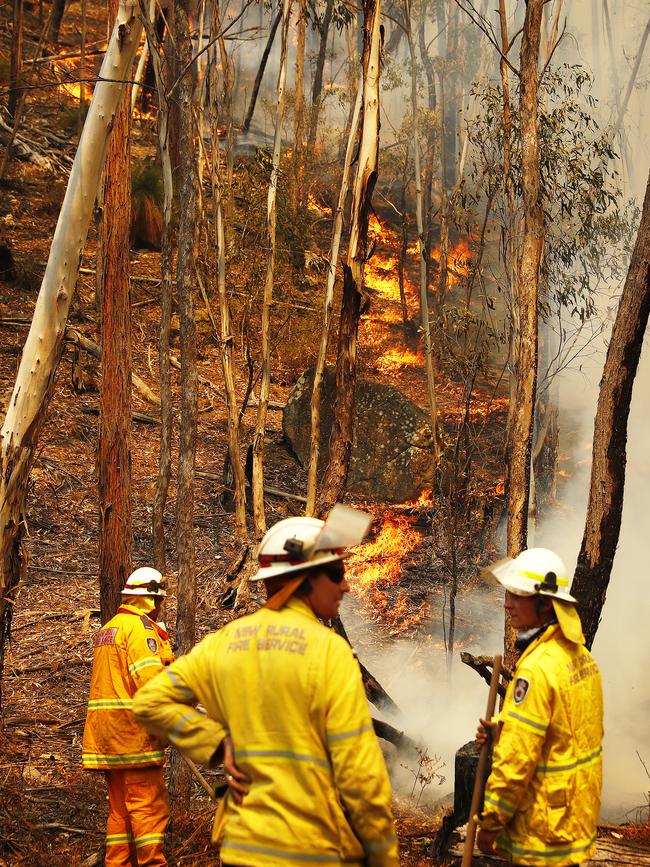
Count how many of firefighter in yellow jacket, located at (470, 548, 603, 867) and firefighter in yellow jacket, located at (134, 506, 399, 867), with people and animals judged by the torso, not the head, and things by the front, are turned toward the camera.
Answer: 0

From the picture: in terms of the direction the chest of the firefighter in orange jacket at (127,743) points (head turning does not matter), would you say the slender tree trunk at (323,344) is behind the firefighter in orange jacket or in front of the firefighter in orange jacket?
in front

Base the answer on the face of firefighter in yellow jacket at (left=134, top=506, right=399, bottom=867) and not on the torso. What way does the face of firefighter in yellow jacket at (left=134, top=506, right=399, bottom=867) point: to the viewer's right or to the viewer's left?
to the viewer's right

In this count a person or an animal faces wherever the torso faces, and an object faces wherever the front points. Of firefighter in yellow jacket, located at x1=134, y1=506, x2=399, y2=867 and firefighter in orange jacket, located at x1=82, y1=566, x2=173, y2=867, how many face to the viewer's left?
0

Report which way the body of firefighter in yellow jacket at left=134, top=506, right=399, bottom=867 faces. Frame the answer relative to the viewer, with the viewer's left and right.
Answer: facing away from the viewer and to the right of the viewer

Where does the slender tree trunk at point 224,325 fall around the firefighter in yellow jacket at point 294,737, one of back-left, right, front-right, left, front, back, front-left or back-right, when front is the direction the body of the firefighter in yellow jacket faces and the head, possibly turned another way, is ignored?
front-left

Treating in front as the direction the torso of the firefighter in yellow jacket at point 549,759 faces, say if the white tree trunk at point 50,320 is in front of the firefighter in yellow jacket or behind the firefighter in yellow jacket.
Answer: in front

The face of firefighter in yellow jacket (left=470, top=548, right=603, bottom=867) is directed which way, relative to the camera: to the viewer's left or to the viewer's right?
to the viewer's left

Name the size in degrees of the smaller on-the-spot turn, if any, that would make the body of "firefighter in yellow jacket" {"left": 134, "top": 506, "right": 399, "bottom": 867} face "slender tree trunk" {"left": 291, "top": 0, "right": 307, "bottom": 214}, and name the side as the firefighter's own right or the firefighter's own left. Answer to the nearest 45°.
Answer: approximately 45° to the firefighter's own left

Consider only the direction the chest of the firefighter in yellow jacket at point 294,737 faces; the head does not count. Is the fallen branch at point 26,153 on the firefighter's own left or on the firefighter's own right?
on the firefighter's own left
